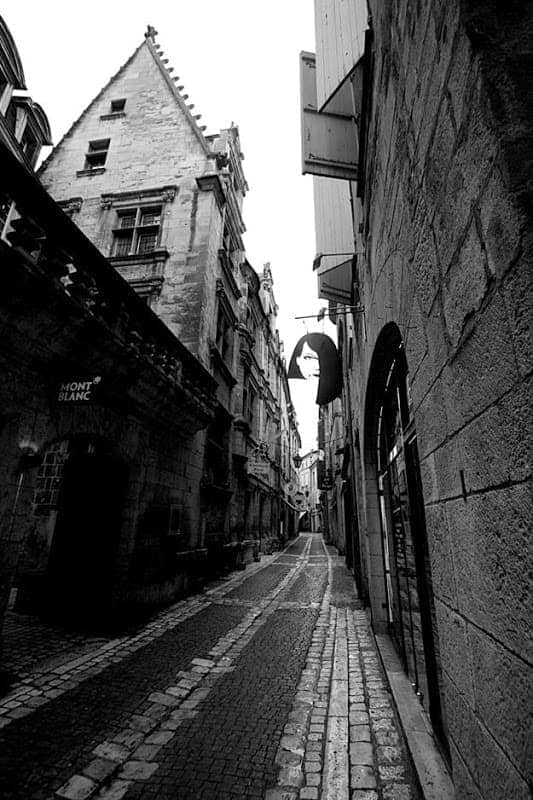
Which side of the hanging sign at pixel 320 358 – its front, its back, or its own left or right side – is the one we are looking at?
front

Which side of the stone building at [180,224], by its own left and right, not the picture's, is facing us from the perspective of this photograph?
right

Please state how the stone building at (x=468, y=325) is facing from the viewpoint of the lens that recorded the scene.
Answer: facing to the left of the viewer

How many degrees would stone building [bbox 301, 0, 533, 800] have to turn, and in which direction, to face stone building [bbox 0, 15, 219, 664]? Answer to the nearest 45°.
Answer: approximately 45° to its right

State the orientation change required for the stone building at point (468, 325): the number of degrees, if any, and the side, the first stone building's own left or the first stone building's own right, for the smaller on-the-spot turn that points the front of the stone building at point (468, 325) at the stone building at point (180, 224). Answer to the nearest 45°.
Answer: approximately 45° to the first stone building's own right

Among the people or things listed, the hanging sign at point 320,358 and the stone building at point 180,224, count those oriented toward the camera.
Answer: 1

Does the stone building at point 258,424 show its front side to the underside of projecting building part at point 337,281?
no

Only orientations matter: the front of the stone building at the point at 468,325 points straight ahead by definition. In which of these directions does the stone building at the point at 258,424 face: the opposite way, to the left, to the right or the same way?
the opposite way

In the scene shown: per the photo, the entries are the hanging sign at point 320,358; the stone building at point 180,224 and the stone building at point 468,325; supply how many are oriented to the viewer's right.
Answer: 1

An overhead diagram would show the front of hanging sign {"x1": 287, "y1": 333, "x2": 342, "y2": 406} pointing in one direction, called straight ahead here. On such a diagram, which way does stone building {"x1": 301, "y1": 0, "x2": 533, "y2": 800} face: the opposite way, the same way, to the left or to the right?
to the right

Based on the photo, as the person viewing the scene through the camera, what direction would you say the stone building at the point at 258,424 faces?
facing to the right of the viewer

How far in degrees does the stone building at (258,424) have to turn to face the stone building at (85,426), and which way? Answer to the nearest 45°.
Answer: approximately 90° to its right
